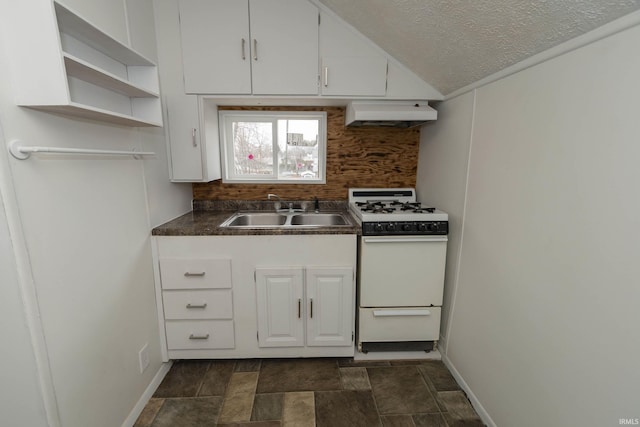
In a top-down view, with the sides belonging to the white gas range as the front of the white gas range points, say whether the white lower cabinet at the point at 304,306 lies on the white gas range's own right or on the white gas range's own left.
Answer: on the white gas range's own right

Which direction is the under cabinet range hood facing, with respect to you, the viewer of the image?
facing the viewer

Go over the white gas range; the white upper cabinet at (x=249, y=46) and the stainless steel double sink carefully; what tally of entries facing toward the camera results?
3

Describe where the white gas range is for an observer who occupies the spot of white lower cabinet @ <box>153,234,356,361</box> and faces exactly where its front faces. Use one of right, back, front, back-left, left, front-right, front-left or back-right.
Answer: left

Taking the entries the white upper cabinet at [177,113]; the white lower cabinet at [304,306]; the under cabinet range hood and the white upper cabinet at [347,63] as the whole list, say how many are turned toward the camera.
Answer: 4

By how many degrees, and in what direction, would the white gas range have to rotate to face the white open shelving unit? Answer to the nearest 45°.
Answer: approximately 45° to its right

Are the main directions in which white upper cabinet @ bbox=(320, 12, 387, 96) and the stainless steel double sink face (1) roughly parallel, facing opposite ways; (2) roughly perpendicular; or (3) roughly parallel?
roughly parallel

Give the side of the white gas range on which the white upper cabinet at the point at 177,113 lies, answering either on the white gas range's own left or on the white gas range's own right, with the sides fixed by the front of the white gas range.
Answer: on the white gas range's own right

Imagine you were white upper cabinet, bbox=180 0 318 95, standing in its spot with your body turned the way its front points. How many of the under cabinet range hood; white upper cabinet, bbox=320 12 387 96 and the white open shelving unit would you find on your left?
2

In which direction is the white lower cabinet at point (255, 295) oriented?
toward the camera

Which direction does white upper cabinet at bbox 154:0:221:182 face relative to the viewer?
toward the camera

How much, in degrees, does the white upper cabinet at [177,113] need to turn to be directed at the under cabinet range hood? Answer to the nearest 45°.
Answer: approximately 45° to its left

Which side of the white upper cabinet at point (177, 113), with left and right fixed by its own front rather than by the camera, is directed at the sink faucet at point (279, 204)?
left

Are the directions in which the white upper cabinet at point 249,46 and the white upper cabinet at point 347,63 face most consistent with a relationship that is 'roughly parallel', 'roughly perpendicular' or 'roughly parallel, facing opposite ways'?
roughly parallel

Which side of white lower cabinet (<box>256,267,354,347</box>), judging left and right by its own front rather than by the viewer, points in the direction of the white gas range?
left
